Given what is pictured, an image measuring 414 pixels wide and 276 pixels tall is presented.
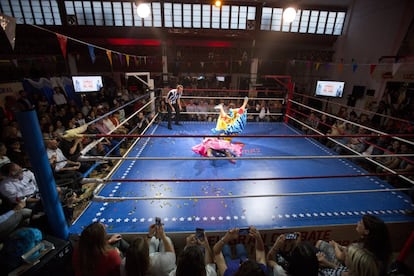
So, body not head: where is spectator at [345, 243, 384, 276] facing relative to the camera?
away from the camera

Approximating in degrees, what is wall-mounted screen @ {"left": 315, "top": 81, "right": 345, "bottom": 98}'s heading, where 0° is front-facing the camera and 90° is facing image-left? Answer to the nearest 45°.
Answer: approximately 0°

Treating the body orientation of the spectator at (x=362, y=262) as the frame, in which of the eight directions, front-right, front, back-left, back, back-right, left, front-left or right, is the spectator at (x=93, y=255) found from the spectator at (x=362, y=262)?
back-left

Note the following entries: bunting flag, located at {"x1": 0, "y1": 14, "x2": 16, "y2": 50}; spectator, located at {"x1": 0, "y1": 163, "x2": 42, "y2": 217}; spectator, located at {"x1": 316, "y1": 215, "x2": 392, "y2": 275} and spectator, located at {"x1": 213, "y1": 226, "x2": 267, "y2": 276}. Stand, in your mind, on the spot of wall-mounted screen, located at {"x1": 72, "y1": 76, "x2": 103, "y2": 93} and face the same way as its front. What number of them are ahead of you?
4

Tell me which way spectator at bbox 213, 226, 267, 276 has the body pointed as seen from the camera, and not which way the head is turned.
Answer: away from the camera

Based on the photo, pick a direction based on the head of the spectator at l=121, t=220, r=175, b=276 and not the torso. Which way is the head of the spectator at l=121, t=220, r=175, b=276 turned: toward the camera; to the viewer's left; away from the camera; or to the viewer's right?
away from the camera

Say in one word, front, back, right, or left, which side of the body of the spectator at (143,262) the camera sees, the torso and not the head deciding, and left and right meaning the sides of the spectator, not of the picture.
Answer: back

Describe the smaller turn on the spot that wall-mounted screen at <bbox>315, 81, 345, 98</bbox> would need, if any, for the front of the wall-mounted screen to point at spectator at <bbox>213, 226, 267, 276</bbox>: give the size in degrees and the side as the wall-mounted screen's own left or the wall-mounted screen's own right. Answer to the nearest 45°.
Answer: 0° — it already faces them

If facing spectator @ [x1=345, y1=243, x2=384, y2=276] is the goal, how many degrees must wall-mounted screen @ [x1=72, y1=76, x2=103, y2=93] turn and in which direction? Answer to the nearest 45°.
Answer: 0° — it already faces them

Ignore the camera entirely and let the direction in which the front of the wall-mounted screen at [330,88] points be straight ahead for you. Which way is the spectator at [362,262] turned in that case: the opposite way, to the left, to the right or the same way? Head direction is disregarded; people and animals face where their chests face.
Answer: the opposite way
